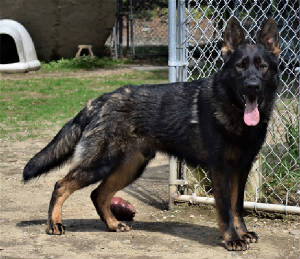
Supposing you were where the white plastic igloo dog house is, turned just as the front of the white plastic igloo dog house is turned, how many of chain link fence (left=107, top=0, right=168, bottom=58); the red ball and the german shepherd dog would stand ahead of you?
2

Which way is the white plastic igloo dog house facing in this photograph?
toward the camera

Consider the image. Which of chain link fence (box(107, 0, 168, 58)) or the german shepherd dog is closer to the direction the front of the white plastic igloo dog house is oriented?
the german shepherd dog

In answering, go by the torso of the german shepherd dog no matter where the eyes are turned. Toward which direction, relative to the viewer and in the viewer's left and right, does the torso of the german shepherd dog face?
facing the viewer and to the right of the viewer

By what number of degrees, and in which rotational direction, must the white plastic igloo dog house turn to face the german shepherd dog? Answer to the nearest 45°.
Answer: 0° — it already faces it

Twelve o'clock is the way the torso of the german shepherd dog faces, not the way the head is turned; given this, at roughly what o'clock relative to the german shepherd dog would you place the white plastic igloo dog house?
The white plastic igloo dog house is roughly at 7 o'clock from the german shepherd dog.

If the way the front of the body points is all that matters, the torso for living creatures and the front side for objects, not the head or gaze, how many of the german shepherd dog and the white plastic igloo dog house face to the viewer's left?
0

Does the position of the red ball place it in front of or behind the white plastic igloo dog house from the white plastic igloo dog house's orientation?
in front

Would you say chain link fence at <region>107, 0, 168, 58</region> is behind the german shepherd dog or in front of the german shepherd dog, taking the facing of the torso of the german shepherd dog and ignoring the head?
behind

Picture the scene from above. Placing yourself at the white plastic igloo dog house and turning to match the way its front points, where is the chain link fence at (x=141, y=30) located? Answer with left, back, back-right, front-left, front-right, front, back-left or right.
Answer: back-left
